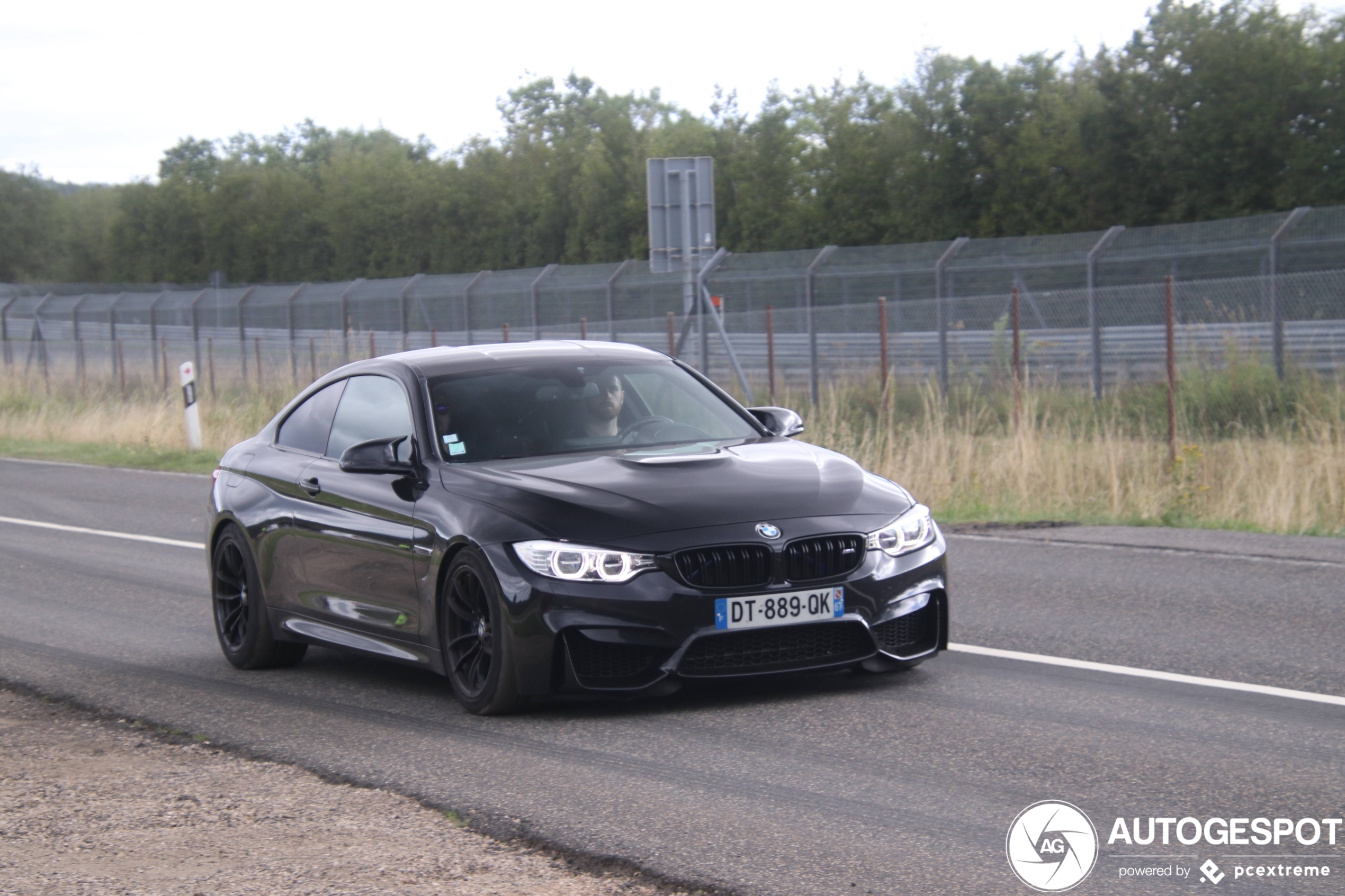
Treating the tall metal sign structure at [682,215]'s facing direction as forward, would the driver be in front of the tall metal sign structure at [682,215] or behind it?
behind

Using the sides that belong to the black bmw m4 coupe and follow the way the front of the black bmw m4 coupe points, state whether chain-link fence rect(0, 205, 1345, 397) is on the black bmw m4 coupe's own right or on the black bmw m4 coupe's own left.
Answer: on the black bmw m4 coupe's own left

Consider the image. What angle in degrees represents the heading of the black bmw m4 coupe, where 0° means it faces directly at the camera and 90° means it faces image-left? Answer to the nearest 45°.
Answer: approximately 315°

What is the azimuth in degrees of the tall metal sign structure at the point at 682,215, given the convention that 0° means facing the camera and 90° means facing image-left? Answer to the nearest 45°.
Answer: approximately 180°

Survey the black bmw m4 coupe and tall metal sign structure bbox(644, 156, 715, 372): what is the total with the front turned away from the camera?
1

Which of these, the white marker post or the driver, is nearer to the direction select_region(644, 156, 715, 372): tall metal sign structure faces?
the white marker post

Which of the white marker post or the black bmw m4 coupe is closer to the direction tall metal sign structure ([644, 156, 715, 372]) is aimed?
the white marker post

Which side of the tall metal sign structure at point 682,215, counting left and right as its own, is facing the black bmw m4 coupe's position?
back

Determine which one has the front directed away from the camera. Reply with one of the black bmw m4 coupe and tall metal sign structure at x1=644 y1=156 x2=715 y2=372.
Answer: the tall metal sign structure

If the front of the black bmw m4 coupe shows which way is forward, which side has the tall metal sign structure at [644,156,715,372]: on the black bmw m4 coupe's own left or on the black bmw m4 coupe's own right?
on the black bmw m4 coupe's own left
